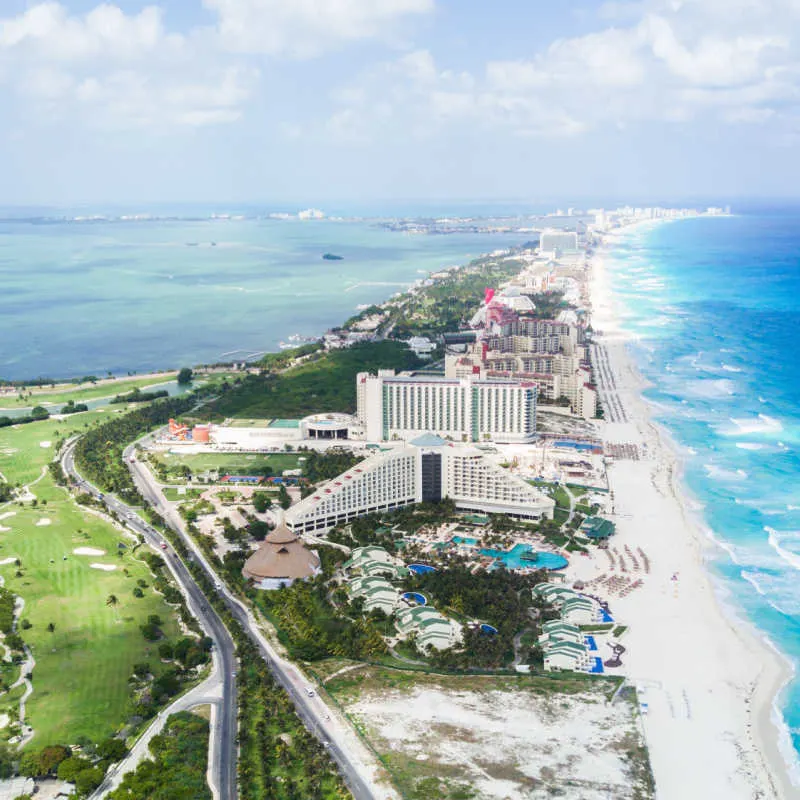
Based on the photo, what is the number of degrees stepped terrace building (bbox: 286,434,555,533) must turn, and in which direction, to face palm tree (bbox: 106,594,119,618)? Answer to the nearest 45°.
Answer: approximately 45° to its right

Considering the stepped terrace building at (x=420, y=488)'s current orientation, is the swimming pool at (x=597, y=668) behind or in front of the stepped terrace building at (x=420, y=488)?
in front

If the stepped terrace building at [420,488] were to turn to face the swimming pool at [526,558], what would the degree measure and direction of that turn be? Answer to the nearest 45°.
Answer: approximately 45° to its left

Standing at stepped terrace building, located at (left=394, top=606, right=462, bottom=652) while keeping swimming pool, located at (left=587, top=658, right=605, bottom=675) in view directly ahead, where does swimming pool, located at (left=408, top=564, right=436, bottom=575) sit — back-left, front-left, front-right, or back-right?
back-left

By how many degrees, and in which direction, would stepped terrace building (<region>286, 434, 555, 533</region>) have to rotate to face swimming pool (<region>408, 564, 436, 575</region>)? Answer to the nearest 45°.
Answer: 0° — it already faces it

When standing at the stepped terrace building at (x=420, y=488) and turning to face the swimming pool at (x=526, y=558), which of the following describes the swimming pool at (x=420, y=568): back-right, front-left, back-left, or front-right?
front-right

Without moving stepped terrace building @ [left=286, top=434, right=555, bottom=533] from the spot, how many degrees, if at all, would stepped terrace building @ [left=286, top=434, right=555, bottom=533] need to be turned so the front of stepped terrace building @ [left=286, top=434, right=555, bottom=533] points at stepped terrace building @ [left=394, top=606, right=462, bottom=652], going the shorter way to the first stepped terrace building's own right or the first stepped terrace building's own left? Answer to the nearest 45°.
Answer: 0° — it already faces it

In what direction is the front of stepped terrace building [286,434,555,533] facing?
toward the camera
